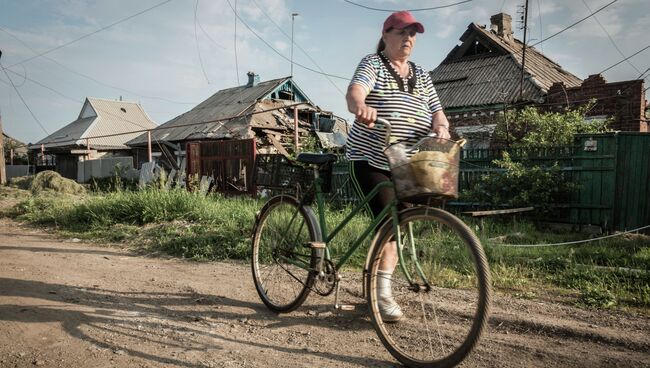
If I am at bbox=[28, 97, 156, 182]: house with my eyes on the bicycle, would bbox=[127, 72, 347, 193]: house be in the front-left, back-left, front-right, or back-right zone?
front-left

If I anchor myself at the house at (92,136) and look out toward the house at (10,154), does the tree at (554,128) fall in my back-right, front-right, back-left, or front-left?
back-left

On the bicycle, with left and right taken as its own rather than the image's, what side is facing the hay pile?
back

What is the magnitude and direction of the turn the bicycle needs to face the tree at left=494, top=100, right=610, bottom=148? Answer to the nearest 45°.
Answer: approximately 90° to its left

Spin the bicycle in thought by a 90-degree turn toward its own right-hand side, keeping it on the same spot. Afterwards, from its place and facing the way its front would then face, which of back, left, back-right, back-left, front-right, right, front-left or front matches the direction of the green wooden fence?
back

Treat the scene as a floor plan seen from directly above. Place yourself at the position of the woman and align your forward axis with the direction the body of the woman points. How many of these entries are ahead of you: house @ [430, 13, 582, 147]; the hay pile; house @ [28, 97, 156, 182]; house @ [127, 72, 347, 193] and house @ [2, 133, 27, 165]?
0

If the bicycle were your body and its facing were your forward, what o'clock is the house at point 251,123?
The house is roughly at 7 o'clock from the bicycle.

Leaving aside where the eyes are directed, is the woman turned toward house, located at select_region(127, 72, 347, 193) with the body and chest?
no

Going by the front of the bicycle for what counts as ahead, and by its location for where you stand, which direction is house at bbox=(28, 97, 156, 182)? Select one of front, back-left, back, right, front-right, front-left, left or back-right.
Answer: back

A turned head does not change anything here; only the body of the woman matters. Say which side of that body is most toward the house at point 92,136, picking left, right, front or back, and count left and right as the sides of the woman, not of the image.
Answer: back

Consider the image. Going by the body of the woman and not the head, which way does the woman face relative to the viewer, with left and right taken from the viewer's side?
facing the viewer and to the right of the viewer

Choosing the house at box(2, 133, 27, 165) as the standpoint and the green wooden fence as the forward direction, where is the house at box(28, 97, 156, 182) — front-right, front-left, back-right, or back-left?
front-left

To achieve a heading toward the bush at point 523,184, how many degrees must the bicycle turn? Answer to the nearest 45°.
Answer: approximately 90° to its left

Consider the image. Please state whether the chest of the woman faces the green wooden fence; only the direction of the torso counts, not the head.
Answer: no

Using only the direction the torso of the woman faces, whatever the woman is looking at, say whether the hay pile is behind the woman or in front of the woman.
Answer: behind
